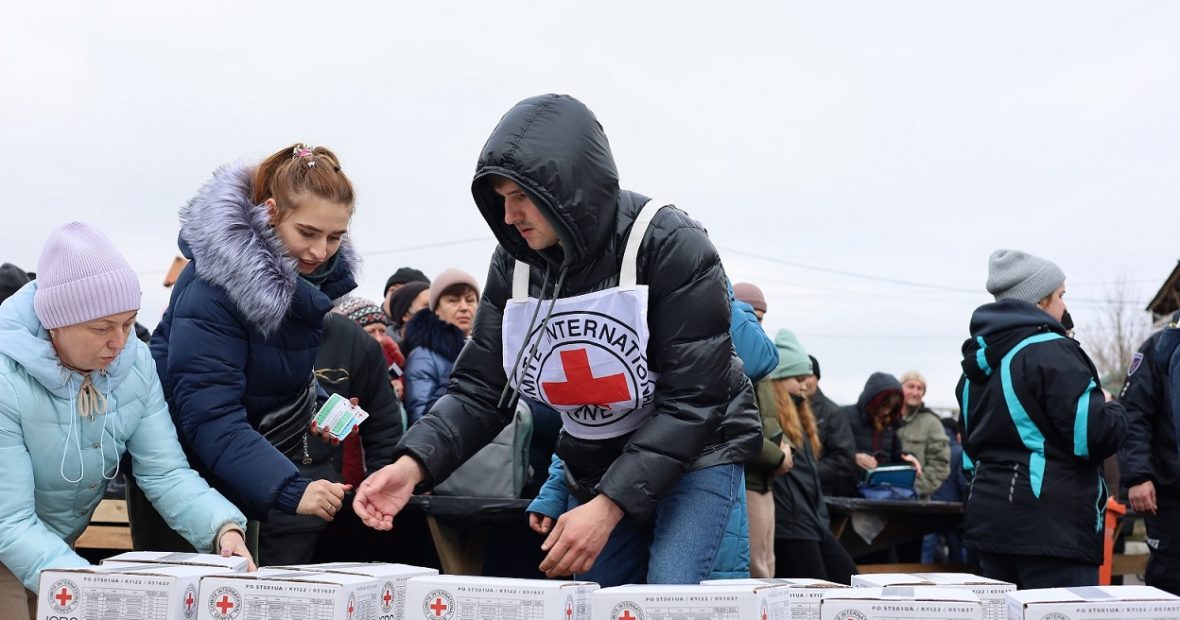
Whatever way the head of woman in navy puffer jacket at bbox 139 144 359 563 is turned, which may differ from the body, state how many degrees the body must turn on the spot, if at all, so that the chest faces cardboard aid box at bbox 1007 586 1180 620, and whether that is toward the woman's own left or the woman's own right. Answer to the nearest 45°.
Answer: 0° — they already face it

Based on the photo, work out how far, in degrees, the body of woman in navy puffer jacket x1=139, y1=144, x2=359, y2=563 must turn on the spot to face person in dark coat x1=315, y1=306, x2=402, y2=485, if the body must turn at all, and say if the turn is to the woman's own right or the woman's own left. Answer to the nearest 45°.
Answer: approximately 135° to the woman's own left

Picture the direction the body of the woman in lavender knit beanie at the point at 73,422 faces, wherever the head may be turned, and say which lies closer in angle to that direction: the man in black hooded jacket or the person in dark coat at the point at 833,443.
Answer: the man in black hooded jacket

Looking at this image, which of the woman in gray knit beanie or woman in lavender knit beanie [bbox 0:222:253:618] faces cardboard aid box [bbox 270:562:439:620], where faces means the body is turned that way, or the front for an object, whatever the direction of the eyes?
the woman in lavender knit beanie

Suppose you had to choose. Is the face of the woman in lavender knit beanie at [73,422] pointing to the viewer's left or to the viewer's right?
to the viewer's right

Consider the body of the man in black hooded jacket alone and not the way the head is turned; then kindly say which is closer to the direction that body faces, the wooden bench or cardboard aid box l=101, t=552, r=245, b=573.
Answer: the cardboard aid box

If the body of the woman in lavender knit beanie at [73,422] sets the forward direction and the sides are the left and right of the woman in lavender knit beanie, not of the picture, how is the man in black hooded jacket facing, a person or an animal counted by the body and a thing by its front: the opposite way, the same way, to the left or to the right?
to the right

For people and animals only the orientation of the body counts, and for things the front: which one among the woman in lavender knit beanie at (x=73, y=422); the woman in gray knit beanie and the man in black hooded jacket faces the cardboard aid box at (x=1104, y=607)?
the woman in lavender knit beanie
